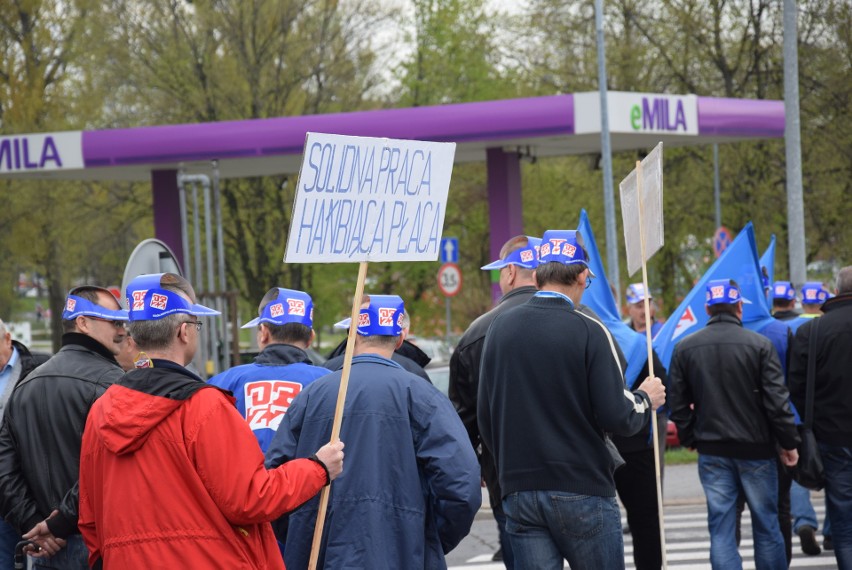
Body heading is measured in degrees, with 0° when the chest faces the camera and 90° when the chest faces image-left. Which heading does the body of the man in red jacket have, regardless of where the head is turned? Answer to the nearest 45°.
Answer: approximately 225°

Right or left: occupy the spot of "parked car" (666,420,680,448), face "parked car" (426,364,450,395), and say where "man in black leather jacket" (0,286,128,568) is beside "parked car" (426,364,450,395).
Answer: left

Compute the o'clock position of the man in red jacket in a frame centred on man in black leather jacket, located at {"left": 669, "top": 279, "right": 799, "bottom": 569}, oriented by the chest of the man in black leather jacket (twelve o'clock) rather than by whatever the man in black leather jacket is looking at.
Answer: The man in red jacket is roughly at 7 o'clock from the man in black leather jacket.

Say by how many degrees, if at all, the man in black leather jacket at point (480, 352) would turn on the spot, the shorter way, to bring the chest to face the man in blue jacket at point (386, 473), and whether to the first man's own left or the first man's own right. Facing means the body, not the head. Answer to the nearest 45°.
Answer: approximately 135° to the first man's own left

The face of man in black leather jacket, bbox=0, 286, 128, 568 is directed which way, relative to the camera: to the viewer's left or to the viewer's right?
to the viewer's right

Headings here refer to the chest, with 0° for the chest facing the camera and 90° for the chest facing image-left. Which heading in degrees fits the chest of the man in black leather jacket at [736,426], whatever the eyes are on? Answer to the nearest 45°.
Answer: approximately 180°

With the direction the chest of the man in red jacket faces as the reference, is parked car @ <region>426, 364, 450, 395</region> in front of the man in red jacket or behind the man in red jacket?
in front

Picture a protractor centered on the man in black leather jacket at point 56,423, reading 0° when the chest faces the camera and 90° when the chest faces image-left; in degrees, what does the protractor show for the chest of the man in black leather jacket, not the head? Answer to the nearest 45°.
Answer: approximately 225°

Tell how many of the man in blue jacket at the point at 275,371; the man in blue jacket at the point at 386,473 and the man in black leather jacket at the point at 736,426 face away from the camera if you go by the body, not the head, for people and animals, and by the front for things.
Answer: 3

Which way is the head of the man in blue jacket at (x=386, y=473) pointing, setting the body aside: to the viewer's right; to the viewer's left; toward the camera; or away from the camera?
away from the camera

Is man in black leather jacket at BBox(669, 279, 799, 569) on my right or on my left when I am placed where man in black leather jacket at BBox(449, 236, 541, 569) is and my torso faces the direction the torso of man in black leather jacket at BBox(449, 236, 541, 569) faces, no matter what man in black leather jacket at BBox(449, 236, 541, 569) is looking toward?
on my right

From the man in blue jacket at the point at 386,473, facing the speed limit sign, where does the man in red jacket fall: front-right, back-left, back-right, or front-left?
back-left

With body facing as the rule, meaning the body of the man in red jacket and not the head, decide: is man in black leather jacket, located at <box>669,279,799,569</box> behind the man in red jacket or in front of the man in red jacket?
in front

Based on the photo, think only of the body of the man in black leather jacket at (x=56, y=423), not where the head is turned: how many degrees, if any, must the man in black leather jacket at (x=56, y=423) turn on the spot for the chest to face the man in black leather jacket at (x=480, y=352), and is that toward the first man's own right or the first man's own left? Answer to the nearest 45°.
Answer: approximately 45° to the first man's own right

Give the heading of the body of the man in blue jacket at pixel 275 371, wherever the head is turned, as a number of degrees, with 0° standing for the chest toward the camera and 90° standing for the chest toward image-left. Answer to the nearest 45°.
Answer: approximately 180°

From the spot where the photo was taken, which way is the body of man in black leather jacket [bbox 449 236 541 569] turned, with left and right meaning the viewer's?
facing away from the viewer and to the left of the viewer

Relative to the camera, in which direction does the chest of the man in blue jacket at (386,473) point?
away from the camera

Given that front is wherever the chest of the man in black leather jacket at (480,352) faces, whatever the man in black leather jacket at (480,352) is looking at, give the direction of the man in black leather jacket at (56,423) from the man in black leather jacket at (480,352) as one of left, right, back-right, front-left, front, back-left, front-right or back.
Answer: left
